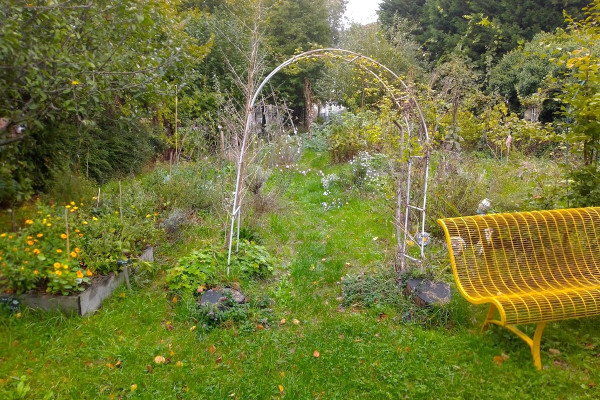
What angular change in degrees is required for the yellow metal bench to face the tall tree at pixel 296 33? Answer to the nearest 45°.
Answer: approximately 180°

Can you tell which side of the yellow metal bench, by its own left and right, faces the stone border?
right
